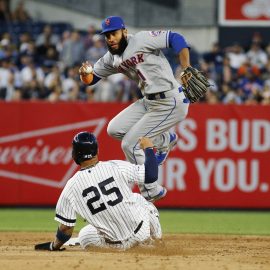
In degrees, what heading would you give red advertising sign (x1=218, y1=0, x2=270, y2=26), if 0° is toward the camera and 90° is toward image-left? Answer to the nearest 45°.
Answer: approximately 0°

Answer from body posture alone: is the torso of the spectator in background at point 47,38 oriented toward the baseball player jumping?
yes

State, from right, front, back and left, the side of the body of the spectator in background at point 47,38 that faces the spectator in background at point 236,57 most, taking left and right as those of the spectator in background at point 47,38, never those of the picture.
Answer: left

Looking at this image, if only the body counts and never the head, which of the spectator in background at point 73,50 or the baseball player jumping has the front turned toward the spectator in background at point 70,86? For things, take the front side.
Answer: the spectator in background at point 73,50

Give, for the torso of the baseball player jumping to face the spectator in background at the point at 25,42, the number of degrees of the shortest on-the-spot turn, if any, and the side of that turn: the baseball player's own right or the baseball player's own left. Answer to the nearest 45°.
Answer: approximately 135° to the baseball player's own right

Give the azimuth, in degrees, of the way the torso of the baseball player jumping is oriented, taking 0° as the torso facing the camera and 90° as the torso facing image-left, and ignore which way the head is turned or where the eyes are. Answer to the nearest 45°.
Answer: approximately 45°

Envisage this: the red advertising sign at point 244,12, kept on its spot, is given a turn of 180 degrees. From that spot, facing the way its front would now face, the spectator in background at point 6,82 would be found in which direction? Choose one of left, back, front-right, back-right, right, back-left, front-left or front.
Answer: back-left

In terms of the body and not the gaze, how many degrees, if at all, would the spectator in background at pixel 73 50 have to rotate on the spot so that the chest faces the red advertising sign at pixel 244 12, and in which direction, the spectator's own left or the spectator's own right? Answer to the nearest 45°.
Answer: approximately 90° to the spectator's own left

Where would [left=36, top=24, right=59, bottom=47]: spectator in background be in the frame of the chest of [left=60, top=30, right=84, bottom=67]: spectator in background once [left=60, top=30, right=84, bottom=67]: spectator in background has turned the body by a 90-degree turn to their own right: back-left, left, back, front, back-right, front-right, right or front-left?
front-right

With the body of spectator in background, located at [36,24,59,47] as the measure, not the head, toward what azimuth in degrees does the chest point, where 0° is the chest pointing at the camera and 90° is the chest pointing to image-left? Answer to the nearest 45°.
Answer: approximately 0°

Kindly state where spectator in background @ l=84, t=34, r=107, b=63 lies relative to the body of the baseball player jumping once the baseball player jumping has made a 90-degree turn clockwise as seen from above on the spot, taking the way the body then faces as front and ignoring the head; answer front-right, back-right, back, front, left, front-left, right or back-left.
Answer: front-right
